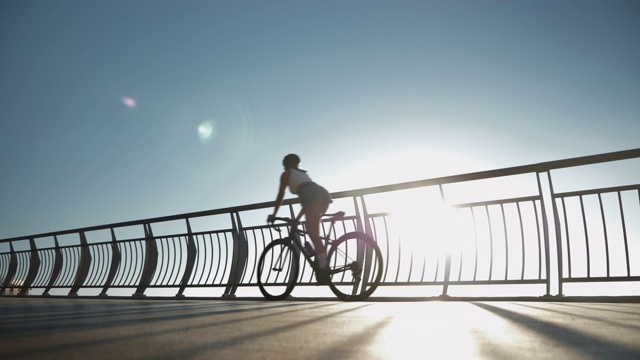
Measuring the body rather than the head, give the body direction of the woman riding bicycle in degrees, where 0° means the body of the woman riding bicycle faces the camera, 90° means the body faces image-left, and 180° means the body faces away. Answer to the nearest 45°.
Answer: approximately 135°
